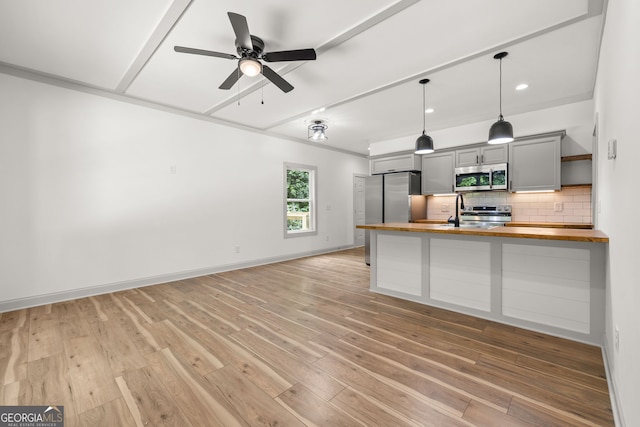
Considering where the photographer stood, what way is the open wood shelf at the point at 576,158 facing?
facing the viewer

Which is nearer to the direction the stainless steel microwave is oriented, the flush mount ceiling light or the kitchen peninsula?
the kitchen peninsula

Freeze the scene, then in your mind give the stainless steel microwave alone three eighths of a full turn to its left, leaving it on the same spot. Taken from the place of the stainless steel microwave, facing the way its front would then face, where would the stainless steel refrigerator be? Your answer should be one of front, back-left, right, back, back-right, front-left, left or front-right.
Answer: back-left

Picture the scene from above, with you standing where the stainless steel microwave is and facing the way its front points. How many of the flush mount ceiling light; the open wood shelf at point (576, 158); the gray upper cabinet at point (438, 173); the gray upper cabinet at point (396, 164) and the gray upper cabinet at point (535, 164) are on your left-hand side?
2

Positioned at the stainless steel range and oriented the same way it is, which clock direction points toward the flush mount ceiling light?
The flush mount ceiling light is roughly at 2 o'clock from the stainless steel range.

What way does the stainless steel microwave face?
toward the camera

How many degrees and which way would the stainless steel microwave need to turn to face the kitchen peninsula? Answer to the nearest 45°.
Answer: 0° — it already faces it

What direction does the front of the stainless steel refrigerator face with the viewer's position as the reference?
facing the viewer and to the left of the viewer

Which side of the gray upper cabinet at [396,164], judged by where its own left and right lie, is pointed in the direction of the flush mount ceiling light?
front

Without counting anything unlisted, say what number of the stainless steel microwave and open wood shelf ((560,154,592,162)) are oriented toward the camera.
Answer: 2
